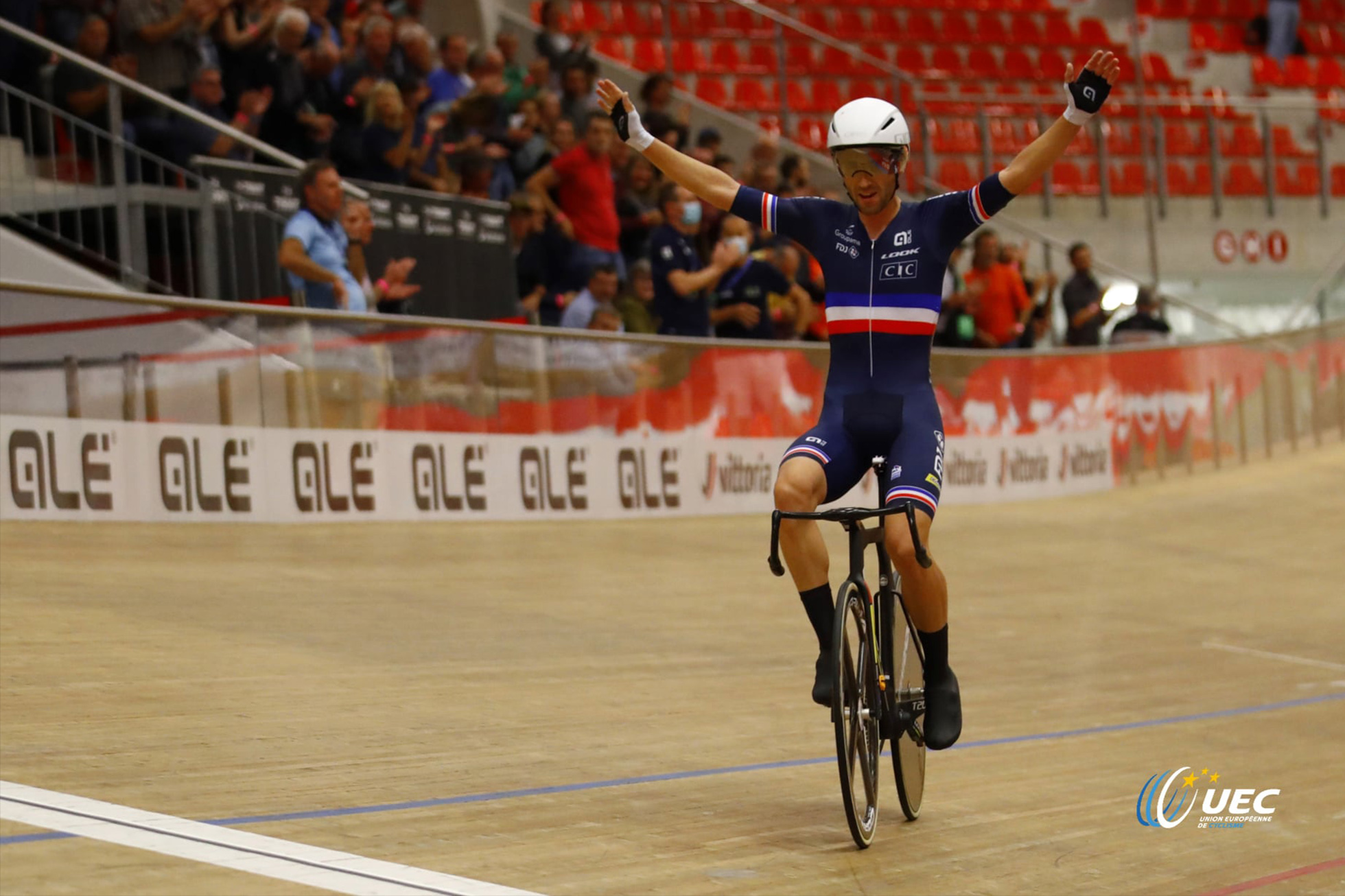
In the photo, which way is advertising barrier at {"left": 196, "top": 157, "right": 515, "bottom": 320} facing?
toward the camera

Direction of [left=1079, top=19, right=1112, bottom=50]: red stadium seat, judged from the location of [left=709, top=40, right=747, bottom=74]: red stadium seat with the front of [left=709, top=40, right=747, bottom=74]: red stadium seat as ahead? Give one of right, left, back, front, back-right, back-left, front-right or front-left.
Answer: left

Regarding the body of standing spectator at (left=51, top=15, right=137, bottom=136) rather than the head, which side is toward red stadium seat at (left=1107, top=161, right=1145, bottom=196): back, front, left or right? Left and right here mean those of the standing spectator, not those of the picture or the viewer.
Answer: left

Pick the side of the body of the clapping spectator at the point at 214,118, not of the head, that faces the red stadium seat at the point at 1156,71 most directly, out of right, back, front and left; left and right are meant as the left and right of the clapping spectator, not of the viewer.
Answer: left

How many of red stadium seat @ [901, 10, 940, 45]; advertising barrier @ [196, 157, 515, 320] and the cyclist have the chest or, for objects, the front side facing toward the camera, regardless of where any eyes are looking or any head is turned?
3

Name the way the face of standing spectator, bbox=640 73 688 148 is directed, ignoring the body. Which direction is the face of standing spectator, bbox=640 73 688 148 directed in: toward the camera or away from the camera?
toward the camera

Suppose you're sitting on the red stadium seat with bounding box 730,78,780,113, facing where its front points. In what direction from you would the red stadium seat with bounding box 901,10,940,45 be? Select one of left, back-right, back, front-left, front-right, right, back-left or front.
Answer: left

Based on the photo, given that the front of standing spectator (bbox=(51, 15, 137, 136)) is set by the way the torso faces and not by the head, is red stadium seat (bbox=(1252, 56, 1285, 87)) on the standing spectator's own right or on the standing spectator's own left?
on the standing spectator's own left

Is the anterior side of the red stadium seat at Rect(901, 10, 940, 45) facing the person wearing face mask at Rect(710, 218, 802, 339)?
yes

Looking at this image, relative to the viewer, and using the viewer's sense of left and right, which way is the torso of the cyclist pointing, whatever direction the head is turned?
facing the viewer

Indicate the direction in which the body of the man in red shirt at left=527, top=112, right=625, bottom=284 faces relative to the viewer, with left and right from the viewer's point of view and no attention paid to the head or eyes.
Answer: facing the viewer and to the right of the viewer

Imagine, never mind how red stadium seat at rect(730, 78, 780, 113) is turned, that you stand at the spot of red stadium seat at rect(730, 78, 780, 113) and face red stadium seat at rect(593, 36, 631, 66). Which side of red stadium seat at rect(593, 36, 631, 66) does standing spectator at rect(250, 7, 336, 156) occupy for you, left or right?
left

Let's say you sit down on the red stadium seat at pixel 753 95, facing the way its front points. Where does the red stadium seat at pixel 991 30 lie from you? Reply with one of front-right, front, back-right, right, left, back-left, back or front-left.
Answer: left

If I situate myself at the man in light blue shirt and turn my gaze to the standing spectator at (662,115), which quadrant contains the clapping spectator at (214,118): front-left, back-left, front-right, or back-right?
front-left

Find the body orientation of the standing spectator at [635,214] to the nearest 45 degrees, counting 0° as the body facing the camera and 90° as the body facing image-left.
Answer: approximately 315°

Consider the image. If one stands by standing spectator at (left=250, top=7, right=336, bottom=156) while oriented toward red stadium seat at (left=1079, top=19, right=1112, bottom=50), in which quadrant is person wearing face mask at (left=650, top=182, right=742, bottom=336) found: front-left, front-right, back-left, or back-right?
front-right

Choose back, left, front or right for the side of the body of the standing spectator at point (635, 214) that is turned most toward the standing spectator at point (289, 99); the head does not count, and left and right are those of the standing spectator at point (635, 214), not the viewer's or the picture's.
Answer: right

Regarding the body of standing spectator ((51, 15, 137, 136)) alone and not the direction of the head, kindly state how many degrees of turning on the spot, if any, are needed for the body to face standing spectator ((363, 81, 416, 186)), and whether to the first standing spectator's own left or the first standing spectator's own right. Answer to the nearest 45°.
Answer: approximately 90° to the first standing spectator's own left
